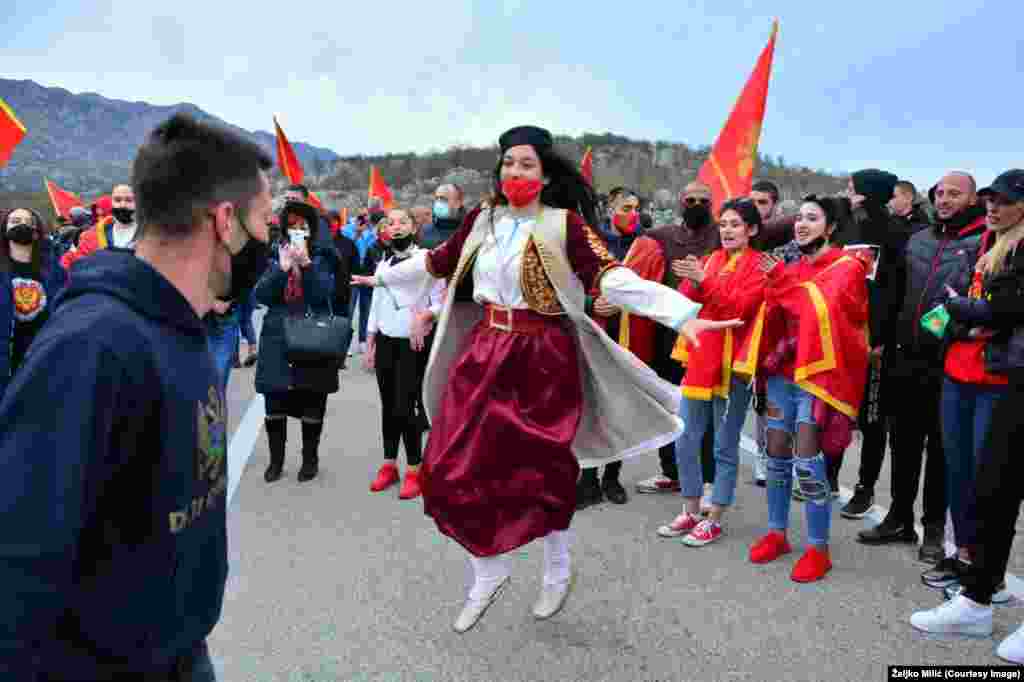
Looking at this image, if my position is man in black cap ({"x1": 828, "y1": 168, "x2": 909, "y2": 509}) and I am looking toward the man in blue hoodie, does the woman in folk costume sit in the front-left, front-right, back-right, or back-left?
front-right

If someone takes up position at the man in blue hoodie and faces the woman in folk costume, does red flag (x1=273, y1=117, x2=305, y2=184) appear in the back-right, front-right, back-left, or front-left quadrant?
front-left

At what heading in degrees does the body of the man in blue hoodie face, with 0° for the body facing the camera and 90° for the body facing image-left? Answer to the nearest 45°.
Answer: approximately 270°

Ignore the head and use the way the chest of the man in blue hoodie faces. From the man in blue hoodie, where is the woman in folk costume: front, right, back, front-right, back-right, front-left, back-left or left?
front-left

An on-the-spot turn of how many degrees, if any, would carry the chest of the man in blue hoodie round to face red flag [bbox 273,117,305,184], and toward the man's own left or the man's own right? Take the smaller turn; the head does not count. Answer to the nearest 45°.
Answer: approximately 90° to the man's own left

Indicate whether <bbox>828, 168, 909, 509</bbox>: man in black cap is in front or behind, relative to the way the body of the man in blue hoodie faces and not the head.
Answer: in front

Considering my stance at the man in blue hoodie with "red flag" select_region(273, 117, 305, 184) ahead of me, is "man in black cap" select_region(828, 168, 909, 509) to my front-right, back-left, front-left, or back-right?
front-right

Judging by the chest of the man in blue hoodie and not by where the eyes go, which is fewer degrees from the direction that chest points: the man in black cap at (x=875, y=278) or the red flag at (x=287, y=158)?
the man in black cap

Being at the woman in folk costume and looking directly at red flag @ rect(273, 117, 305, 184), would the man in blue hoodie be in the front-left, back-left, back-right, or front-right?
back-left
